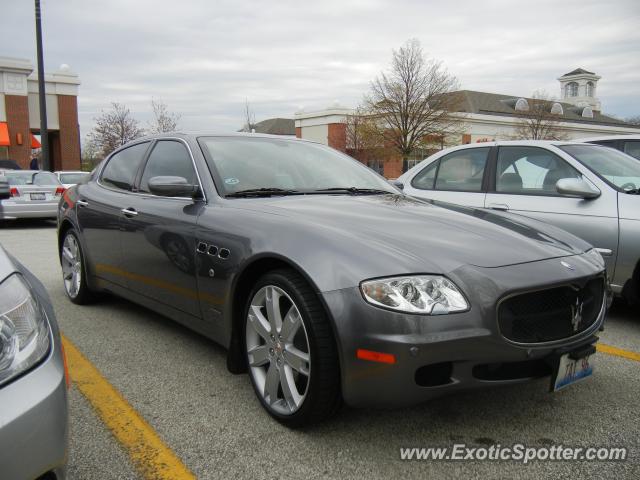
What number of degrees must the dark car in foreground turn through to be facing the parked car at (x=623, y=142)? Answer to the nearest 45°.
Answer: approximately 90° to its left

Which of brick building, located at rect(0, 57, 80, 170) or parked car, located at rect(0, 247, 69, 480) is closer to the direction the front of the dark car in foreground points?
the parked car

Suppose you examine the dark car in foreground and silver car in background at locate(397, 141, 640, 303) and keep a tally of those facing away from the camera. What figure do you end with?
0

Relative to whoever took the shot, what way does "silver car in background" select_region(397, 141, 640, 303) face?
facing the viewer and to the right of the viewer

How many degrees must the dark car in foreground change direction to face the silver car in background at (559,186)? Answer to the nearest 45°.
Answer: approximately 90° to its left

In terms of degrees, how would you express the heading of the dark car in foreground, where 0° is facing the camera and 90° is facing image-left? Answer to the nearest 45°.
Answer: approximately 315°

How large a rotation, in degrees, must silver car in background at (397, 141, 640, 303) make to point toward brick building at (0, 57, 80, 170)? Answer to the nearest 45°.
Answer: approximately 180°

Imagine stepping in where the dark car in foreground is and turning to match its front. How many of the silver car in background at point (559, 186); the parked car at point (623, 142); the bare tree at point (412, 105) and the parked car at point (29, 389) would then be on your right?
1

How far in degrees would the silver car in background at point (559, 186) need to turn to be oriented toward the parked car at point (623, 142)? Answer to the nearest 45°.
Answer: approximately 135° to its left

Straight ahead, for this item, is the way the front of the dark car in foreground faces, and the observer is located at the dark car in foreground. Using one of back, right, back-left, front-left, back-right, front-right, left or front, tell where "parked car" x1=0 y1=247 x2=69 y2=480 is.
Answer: right
